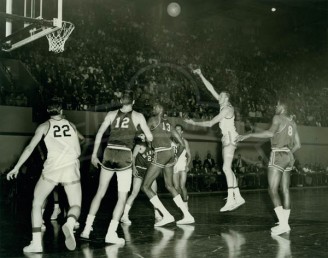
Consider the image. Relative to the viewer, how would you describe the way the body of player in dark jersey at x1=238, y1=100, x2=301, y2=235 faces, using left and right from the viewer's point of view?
facing away from the viewer and to the left of the viewer

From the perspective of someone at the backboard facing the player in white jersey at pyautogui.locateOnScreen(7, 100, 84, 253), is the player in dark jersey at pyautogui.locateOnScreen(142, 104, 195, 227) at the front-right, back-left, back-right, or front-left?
front-left

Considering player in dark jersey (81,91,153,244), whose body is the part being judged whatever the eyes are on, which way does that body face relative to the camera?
away from the camera

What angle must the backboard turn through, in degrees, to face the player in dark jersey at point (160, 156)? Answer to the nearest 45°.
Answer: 0° — it already faces them

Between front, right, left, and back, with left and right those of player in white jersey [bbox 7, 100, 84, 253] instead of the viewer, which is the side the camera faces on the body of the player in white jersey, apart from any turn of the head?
back

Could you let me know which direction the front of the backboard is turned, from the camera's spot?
facing away from the viewer and to the right of the viewer

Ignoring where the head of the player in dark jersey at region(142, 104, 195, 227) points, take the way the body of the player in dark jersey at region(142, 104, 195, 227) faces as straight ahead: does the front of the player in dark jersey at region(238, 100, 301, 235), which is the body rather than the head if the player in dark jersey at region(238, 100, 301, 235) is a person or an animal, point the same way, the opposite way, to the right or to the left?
the same way

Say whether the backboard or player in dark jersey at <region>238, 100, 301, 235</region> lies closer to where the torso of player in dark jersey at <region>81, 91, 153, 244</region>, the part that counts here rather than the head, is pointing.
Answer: the backboard

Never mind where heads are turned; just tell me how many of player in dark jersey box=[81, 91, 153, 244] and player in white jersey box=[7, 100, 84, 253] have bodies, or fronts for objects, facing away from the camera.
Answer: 2
